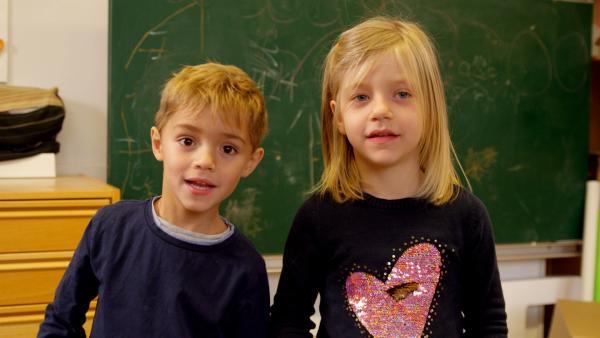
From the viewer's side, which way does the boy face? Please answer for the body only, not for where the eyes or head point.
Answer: toward the camera

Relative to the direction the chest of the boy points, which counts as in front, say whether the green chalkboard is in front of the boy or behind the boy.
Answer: behind

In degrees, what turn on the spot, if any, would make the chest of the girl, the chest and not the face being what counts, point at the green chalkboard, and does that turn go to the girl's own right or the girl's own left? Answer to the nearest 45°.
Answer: approximately 180°

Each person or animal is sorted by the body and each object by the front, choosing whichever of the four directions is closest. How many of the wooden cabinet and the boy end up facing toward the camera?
2

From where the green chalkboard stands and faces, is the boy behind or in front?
in front

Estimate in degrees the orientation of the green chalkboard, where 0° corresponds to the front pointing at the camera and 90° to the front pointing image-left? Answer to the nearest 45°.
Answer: approximately 0°

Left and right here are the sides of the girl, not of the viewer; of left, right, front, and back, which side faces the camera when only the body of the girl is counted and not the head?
front

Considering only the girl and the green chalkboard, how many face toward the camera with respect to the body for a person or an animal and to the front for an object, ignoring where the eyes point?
2
